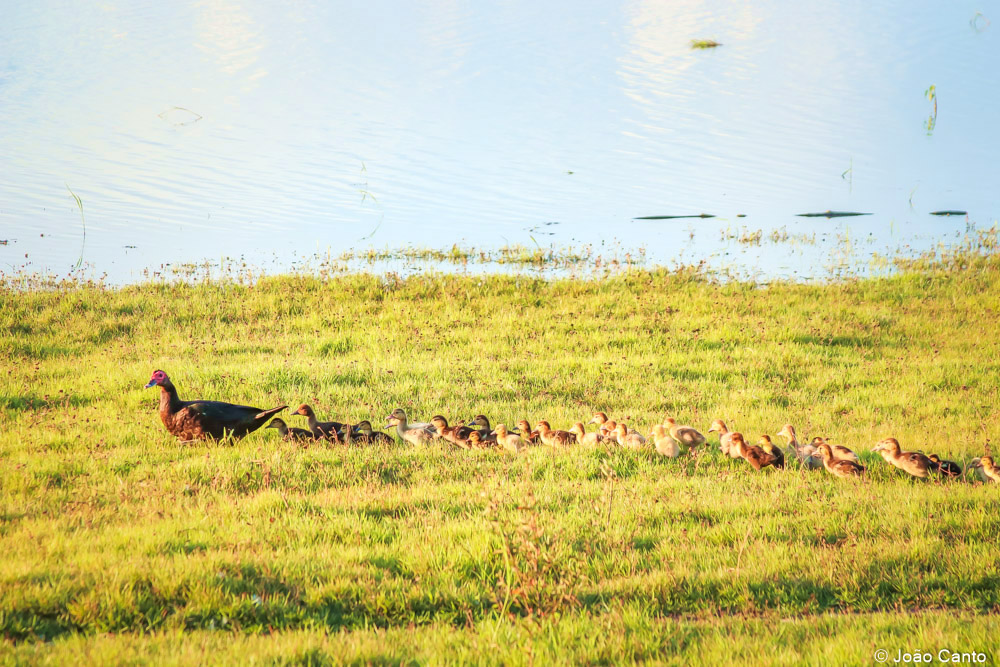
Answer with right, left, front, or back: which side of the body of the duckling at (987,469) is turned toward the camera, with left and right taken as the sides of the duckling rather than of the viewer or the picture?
left

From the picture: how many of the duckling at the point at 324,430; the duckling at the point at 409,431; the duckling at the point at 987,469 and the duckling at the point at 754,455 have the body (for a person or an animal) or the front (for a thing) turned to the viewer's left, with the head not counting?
4

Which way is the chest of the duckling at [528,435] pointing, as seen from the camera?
to the viewer's left

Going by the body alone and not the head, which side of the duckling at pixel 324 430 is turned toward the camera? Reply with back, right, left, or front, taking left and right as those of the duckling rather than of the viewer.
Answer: left

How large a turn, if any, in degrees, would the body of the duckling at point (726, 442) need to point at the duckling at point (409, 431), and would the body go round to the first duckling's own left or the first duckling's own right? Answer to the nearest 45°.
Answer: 0° — it already faces it

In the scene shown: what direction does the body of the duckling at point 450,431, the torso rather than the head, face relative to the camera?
to the viewer's left

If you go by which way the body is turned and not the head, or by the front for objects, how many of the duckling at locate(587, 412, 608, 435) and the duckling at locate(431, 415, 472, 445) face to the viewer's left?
2

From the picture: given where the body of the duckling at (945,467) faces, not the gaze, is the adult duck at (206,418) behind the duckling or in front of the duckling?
in front

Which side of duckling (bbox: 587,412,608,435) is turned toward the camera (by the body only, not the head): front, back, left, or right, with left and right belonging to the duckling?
left

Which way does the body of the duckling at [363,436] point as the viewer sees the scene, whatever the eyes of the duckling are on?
to the viewer's left

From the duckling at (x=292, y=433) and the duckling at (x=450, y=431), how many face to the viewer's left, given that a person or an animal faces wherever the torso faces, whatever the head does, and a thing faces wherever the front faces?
2

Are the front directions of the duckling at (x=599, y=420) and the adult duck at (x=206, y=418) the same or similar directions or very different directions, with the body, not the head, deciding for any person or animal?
same or similar directions

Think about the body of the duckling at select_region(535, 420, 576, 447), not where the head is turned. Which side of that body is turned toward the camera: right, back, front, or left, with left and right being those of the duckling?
left

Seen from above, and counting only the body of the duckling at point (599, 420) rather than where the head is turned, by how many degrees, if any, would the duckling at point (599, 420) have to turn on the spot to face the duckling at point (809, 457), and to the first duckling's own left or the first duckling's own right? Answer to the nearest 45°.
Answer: approximately 135° to the first duckling's own left

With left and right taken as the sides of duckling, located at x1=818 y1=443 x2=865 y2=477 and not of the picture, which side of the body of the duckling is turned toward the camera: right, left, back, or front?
left
